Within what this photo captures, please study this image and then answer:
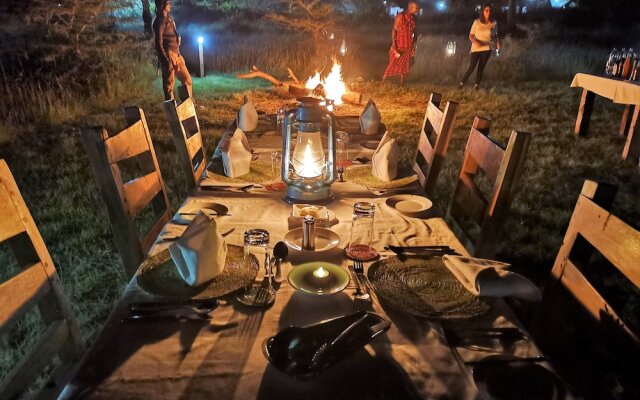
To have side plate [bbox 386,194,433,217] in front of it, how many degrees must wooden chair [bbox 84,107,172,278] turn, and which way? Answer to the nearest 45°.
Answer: approximately 45° to its left

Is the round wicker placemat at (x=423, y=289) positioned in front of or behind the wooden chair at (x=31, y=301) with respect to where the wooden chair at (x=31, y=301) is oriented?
in front

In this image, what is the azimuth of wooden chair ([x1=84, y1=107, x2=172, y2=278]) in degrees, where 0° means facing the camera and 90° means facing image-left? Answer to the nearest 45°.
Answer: approximately 315°

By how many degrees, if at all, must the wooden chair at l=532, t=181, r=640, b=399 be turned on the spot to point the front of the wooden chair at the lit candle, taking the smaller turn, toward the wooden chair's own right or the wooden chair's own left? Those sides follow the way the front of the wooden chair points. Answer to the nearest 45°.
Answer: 0° — it already faces it

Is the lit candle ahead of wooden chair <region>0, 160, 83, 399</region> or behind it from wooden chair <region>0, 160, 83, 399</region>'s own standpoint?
ahead

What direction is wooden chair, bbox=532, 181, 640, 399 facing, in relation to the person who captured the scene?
facing the viewer and to the left of the viewer

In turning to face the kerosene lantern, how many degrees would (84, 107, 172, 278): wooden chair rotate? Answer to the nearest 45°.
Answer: approximately 45° to its left

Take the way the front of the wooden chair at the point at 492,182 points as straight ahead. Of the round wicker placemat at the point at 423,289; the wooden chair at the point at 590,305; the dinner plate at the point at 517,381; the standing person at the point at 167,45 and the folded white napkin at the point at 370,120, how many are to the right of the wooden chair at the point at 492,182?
2

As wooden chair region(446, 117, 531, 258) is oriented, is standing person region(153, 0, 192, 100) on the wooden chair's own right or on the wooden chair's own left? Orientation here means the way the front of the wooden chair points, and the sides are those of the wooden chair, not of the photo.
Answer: on the wooden chair's own right

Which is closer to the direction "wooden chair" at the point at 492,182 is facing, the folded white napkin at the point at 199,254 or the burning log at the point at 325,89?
the folded white napkin

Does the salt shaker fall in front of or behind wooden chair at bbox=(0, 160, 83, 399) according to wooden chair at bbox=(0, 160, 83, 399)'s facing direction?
in front

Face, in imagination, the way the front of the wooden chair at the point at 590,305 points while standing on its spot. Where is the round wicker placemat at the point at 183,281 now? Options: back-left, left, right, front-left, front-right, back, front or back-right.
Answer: front
